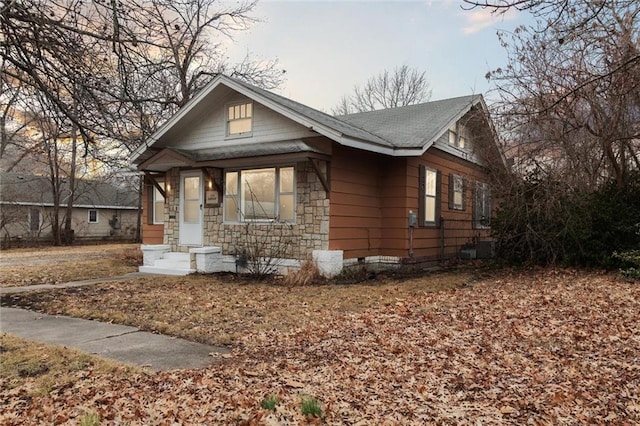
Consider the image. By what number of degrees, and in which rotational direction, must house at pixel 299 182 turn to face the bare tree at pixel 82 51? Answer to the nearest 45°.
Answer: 0° — it already faces it

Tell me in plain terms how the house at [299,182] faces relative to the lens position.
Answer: facing the viewer and to the left of the viewer

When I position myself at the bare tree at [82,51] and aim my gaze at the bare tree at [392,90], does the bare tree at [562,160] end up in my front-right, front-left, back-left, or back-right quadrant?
front-right

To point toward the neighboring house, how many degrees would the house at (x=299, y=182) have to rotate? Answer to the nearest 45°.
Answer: approximately 90° to its right

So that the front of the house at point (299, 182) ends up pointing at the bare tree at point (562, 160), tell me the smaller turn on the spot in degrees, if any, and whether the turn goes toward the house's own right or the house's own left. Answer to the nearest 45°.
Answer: approximately 135° to the house's own left

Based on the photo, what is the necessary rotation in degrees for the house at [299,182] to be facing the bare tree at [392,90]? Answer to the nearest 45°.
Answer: approximately 135° to its right
